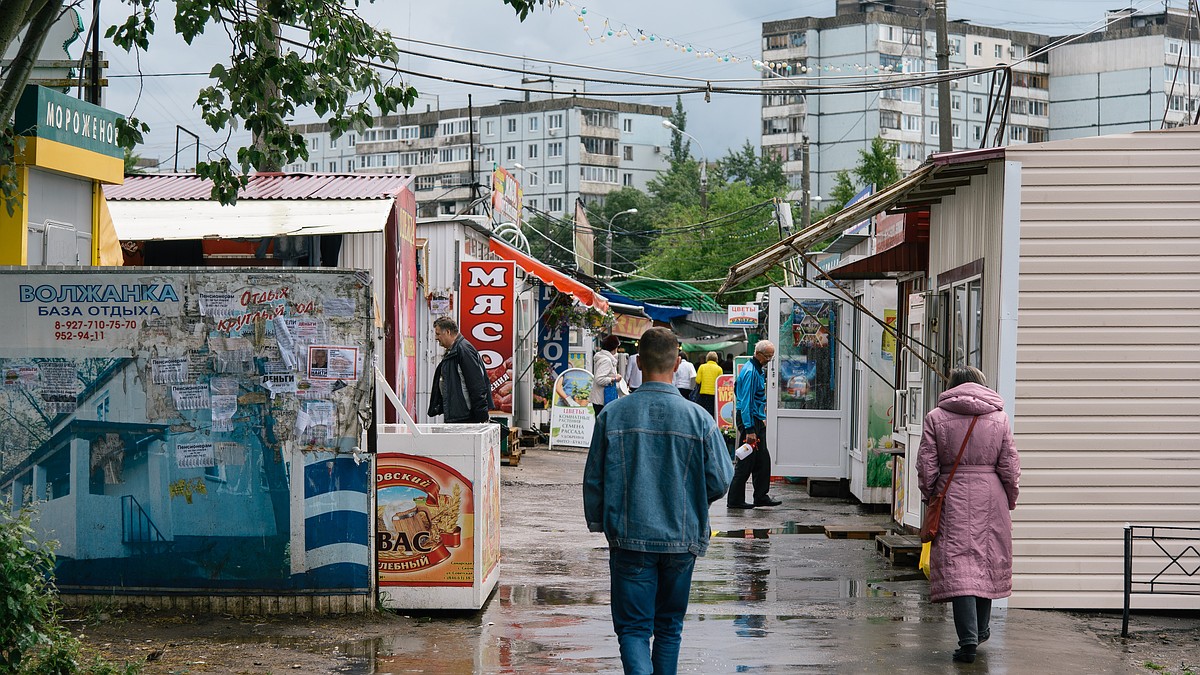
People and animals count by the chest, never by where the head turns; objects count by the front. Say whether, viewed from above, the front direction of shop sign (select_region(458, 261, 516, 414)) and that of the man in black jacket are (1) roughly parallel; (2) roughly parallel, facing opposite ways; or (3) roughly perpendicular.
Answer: roughly perpendicular

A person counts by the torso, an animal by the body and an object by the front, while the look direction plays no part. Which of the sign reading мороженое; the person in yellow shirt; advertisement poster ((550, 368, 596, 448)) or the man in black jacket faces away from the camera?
the person in yellow shirt

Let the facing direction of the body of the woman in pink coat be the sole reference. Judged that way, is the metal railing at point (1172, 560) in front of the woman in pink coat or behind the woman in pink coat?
in front

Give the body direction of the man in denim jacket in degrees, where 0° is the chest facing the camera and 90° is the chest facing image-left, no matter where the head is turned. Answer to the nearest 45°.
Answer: approximately 180°

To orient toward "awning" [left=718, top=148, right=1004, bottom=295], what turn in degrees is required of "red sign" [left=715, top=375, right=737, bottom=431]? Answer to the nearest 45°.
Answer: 0° — it already faces it

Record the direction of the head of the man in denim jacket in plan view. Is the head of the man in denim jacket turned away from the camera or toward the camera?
away from the camera

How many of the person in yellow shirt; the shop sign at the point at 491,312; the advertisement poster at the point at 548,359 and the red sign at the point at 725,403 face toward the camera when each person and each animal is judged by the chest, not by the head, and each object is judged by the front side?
3

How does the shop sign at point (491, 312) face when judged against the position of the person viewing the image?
facing the viewer

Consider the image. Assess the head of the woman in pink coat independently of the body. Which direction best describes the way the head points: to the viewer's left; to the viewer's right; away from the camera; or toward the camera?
away from the camera

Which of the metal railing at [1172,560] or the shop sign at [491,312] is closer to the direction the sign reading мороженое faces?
the metal railing

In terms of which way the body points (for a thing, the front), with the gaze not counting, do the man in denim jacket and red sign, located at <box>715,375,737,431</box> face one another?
yes

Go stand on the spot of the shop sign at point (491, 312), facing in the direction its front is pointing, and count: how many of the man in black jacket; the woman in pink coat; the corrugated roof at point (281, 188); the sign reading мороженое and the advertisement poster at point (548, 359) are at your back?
1

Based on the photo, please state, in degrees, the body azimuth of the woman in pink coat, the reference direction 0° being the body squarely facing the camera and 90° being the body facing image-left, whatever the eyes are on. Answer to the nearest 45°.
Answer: approximately 180°

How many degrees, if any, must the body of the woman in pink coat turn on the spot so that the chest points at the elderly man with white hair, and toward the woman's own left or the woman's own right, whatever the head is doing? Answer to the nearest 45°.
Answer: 0° — they already face them

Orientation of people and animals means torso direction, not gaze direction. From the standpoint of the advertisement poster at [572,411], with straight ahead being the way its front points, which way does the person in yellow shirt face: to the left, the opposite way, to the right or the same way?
the opposite way

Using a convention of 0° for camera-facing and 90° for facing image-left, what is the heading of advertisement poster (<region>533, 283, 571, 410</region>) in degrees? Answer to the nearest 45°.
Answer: approximately 0°
